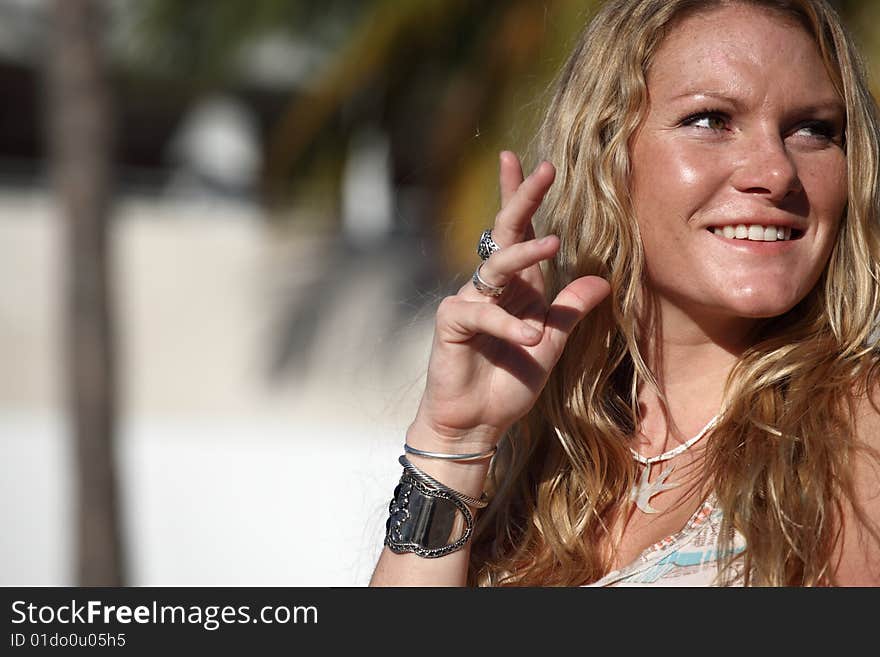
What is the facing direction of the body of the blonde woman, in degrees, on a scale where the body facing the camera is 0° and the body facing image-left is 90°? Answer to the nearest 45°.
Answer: approximately 0°

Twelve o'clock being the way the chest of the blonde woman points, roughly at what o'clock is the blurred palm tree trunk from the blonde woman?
The blurred palm tree trunk is roughly at 5 o'clock from the blonde woman.
